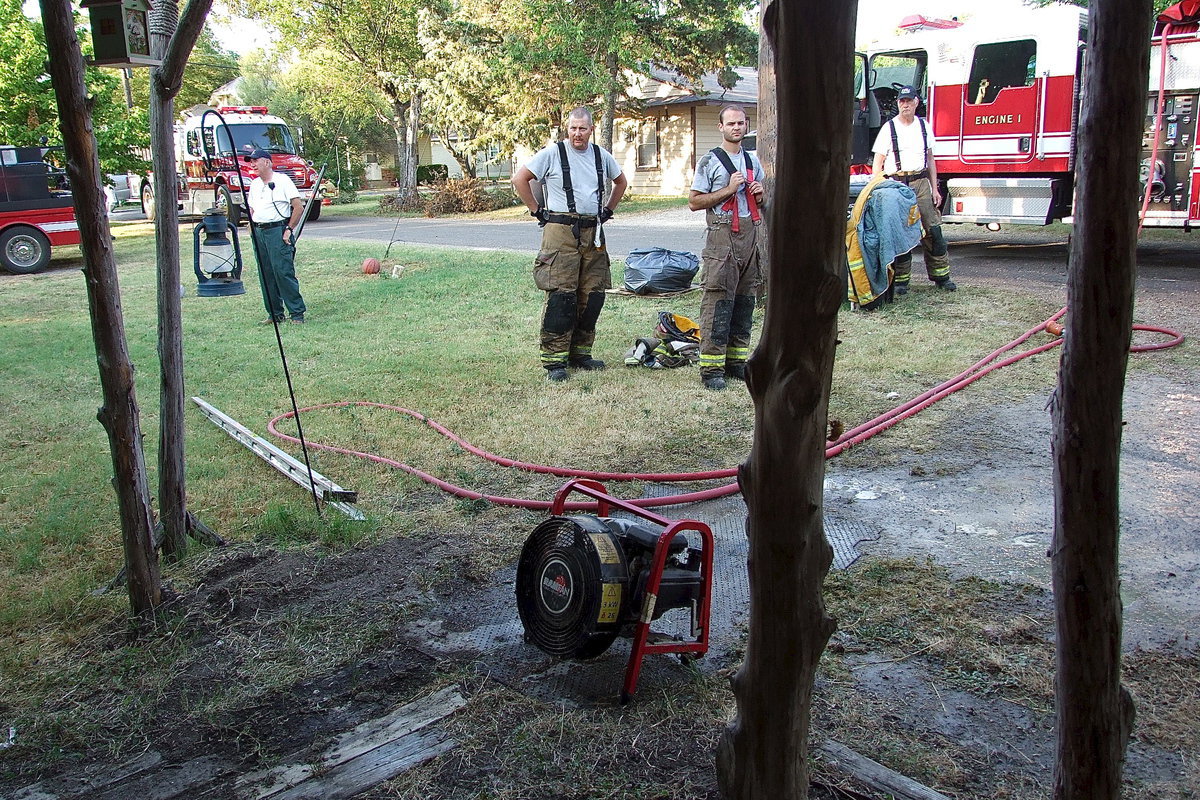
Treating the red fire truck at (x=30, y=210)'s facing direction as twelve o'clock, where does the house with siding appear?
The house with siding is roughly at 5 o'clock from the red fire truck.

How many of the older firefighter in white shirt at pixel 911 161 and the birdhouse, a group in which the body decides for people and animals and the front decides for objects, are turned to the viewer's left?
0

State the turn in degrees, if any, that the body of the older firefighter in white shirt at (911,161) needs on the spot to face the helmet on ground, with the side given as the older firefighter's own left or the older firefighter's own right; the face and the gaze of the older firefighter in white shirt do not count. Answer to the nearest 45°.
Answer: approximately 45° to the older firefighter's own right

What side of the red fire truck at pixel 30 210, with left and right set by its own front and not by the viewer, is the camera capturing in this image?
left

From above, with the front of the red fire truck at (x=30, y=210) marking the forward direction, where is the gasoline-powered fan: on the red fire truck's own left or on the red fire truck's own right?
on the red fire truck's own left

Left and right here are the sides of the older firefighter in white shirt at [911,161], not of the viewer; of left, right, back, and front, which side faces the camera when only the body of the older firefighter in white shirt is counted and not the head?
front

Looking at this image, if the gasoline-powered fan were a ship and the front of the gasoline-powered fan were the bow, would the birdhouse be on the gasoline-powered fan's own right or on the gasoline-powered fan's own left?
on the gasoline-powered fan's own right

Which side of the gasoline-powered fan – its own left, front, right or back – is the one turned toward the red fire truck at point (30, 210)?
right

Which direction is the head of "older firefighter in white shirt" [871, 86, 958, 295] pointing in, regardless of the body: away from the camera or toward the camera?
toward the camera

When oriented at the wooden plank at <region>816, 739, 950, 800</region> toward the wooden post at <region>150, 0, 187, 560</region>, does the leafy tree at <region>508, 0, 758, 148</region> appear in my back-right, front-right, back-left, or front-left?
front-right

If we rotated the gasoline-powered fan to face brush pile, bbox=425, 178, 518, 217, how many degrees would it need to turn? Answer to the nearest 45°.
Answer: approximately 135° to its right

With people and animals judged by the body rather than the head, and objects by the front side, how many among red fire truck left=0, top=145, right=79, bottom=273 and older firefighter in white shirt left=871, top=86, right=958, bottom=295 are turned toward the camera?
1

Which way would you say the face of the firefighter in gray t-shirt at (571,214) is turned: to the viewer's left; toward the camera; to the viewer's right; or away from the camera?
toward the camera

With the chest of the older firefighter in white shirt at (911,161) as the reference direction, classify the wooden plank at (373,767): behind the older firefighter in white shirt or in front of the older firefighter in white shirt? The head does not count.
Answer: in front

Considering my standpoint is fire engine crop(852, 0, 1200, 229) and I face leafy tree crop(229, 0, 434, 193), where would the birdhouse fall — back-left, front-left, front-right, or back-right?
back-left
